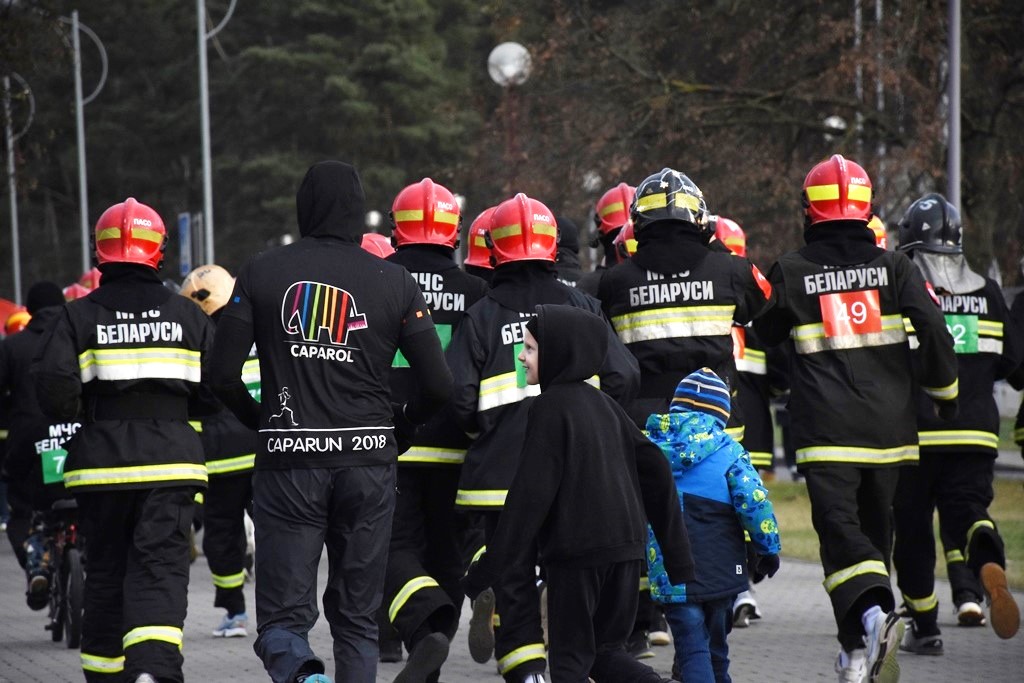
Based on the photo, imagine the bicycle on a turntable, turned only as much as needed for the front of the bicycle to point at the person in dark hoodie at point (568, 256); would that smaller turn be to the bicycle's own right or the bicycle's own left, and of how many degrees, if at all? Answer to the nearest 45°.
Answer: approximately 90° to the bicycle's own right

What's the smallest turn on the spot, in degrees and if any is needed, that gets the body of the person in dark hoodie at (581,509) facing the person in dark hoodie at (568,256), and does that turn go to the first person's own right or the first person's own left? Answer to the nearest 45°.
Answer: approximately 45° to the first person's own right

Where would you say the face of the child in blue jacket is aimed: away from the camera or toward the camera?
away from the camera

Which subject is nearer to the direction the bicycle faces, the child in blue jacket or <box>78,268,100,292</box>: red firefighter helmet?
the red firefighter helmet

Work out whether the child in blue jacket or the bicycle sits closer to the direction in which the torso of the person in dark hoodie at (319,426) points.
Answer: the bicycle

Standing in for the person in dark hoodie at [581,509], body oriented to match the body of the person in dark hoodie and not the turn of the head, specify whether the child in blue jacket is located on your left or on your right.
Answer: on your right

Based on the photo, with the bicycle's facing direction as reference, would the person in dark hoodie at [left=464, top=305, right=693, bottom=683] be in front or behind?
behind

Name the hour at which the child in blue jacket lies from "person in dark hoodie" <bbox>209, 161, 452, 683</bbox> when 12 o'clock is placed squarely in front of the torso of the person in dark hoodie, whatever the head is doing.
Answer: The child in blue jacket is roughly at 3 o'clock from the person in dark hoodie.

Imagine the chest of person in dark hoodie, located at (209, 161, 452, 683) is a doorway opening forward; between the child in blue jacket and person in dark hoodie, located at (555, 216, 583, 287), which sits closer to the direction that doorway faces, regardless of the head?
the person in dark hoodie

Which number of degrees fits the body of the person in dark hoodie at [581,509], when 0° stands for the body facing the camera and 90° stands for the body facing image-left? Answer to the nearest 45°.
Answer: approximately 135°

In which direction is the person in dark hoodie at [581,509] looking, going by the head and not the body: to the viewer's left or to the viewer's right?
to the viewer's left

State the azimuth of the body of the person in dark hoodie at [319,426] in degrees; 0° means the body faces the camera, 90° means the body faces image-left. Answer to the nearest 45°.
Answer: approximately 180°

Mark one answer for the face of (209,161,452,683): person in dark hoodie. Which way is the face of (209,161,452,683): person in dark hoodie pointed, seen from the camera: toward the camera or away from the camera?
away from the camera

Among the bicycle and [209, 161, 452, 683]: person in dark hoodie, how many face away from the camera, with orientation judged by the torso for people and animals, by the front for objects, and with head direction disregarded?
2

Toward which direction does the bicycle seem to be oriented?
away from the camera
